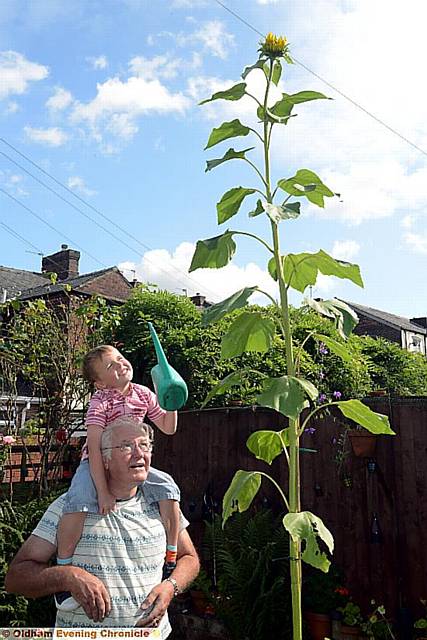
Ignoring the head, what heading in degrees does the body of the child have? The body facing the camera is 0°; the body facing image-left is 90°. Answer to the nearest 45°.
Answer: approximately 315°

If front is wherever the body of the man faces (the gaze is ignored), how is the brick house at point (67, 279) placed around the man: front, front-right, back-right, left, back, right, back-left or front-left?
back-left

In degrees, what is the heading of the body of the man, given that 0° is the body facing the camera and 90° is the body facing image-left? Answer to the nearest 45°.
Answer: approximately 315°

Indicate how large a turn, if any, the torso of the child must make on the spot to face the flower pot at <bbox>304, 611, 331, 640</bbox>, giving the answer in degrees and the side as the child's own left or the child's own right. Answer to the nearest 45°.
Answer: approximately 90° to the child's own left
